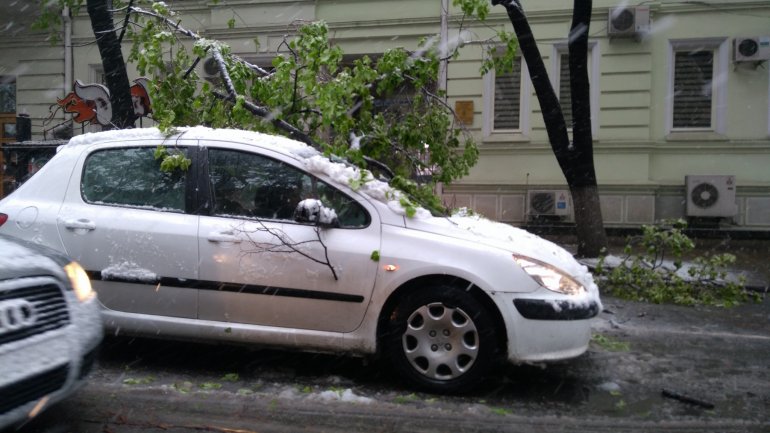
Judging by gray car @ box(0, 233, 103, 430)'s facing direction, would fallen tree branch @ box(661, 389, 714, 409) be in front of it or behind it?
in front

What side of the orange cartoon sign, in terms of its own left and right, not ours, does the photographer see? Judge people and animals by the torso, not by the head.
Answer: front

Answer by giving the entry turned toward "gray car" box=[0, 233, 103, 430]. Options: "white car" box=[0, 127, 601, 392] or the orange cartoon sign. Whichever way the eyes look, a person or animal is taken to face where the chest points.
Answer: the orange cartoon sign

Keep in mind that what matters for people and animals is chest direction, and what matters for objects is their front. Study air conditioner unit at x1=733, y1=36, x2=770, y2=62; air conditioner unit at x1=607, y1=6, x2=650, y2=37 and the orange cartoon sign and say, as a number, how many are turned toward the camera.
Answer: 3

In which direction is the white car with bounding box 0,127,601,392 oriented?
to the viewer's right

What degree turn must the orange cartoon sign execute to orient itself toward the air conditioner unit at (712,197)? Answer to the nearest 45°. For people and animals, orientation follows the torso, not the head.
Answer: approximately 90° to its left

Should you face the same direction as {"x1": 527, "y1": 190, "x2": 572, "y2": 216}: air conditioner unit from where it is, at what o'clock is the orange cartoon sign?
The orange cartoon sign is roughly at 2 o'clock from the air conditioner unit.

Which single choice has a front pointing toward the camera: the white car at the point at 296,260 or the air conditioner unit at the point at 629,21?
the air conditioner unit

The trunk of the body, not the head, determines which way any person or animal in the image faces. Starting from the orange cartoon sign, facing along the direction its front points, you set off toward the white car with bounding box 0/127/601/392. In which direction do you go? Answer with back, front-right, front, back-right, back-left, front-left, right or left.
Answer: front

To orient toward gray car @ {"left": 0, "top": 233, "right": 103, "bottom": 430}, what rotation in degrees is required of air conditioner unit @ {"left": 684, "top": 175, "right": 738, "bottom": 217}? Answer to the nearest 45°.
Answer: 0° — it already faces it

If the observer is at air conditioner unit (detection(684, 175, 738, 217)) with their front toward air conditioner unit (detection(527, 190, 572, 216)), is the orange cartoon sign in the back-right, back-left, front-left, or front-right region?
front-left

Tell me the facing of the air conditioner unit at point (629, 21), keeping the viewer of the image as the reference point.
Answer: facing the viewer

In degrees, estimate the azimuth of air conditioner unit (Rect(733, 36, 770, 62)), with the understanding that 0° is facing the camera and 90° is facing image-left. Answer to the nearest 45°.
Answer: approximately 0°

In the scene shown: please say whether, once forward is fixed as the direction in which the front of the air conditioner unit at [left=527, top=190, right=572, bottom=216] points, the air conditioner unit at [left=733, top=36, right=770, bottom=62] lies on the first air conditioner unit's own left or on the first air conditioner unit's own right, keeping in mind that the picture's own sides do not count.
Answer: on the first air conditioner unit's own left

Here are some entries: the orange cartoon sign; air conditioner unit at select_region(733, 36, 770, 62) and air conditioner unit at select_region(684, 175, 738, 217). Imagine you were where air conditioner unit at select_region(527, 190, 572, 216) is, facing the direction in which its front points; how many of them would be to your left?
2

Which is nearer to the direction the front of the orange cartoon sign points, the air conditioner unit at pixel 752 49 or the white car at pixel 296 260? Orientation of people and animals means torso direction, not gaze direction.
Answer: the white car

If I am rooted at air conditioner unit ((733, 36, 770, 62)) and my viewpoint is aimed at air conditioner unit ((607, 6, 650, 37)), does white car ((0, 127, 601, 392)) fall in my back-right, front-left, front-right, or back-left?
front-left

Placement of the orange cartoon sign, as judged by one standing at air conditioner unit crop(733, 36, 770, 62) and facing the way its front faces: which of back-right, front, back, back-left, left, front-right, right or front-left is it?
front-right
